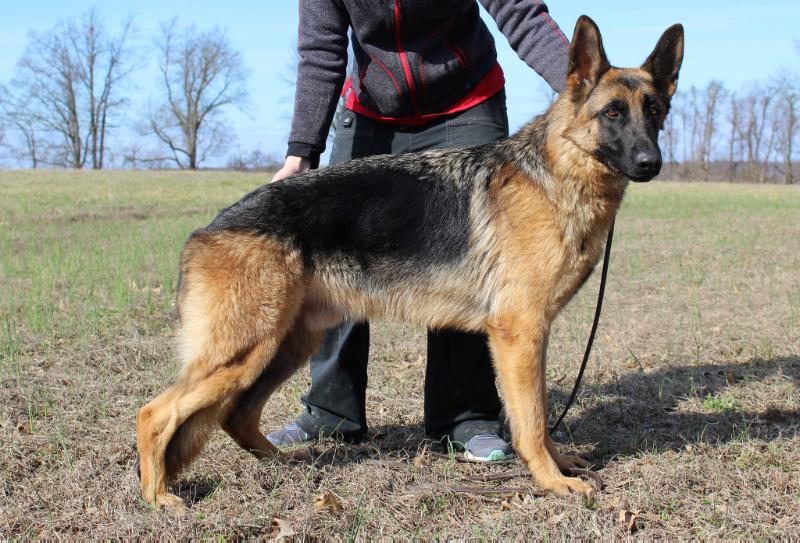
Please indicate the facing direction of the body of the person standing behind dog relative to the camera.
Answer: toward the camera

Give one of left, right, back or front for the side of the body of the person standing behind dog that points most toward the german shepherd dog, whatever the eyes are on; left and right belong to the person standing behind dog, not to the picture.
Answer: front

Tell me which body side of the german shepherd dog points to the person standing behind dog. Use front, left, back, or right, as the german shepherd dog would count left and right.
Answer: left

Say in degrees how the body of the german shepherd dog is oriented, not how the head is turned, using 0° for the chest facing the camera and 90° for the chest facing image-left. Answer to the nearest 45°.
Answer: approximately 270°

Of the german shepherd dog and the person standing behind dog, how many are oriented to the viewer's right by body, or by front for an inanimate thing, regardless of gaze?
1

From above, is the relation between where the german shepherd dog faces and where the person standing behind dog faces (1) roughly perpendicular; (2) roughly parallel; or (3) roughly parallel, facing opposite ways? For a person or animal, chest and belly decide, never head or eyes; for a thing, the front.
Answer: roughly perpendicular
